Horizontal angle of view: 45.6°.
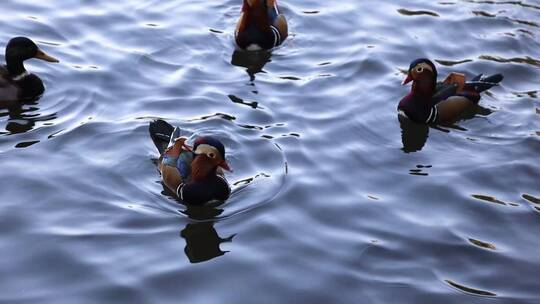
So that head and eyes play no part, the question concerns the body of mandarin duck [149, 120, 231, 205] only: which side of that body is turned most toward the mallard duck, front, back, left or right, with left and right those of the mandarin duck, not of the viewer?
back

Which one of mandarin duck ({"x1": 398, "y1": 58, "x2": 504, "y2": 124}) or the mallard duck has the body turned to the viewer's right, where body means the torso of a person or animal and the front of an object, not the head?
the mallard duck

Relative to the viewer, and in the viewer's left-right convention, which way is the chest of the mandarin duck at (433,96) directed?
facing the viewer and to the left of the viewer

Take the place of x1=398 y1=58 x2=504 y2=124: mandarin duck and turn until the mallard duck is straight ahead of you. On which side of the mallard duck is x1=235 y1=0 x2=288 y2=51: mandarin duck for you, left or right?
right

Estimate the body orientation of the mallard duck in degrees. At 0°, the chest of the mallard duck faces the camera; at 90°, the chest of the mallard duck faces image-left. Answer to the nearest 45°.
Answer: approximately 270°

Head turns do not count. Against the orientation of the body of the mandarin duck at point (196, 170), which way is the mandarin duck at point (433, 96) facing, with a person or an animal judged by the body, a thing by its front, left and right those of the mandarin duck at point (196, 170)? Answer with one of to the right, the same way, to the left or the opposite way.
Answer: to the right

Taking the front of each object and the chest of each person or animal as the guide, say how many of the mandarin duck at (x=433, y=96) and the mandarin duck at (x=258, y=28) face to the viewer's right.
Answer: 0

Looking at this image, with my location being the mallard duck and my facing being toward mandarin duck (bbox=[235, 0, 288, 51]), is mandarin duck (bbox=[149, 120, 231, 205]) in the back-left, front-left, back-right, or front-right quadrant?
front-right

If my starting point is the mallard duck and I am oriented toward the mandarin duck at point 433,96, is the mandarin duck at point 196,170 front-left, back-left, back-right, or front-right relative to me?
front-right

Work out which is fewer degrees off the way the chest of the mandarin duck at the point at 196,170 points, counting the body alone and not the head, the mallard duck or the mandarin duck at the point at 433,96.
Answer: the mandarin duck
